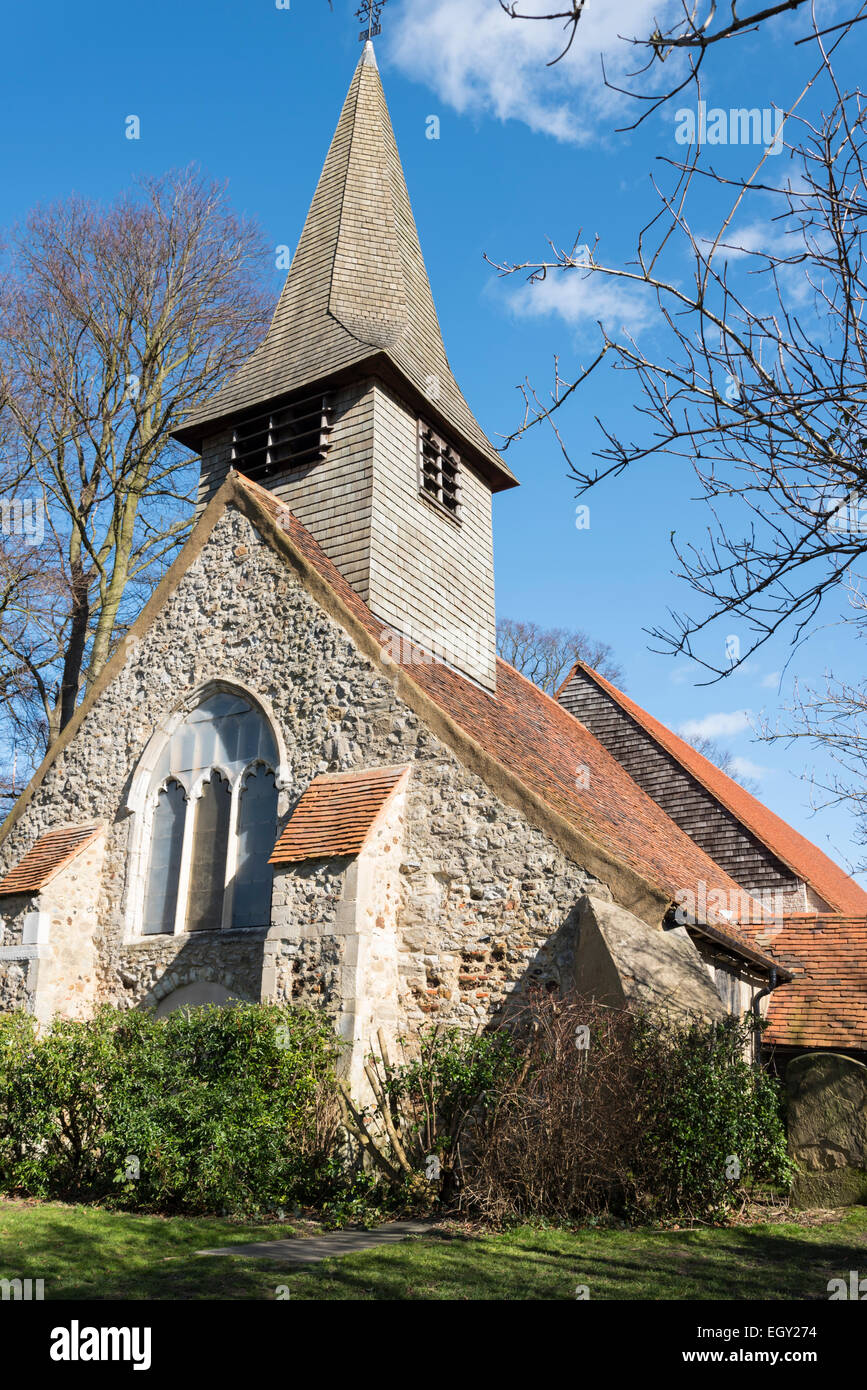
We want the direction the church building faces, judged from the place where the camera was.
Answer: facing the viewer and to the left of the viewer
